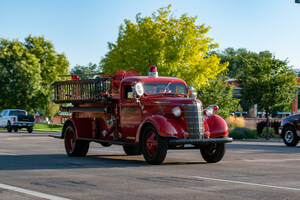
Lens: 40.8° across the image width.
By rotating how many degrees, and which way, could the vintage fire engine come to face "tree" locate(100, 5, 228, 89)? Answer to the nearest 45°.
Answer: approximately 135° to its left

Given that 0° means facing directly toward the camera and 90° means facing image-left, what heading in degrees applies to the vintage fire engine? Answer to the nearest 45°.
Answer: approximately 315°

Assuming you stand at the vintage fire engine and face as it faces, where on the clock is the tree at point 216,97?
The tree is roughly at 8 o'clock from the vintage fire engine.

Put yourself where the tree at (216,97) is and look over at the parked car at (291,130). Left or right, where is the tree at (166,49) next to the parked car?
right

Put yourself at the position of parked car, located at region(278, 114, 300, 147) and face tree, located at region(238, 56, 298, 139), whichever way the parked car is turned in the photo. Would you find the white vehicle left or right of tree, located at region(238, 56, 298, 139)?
left

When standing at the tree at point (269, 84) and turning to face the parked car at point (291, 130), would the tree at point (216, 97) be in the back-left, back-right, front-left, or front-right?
back-right

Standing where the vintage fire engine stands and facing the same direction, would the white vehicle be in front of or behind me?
behind

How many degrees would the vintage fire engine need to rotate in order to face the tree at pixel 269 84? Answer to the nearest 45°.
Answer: approximately 90° to its left

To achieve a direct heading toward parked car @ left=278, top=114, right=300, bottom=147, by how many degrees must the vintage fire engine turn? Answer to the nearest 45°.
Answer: approximately 90° to its left
